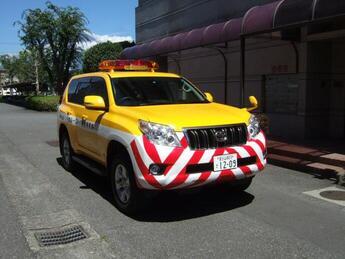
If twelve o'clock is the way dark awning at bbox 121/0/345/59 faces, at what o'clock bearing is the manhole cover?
The manhole cover is roughly at 10 o'clock from the dark awning.

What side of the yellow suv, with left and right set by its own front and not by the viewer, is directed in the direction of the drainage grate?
right

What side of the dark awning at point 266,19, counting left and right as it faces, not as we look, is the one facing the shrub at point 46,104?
right

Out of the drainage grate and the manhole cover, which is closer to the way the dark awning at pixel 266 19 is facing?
the drainage grate

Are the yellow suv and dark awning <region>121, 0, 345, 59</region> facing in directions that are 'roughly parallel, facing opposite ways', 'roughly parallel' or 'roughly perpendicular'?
roughly perpendicular

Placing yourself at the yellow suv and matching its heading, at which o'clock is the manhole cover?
The manhole cover is roughly at 10 o'clock from the yellow suv.

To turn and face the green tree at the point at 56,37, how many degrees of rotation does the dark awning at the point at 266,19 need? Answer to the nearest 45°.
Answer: approximately 90° to its right

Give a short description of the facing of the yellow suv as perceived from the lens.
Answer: facing the viewer and to the right of the viewer

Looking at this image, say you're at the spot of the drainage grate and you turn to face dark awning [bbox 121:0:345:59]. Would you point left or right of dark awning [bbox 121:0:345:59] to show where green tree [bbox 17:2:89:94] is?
left

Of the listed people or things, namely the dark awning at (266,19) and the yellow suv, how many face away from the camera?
0

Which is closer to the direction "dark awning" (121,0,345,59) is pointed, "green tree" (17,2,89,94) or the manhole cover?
the manhole cover

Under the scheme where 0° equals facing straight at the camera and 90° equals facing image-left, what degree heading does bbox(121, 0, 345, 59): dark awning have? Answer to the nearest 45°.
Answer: approximately 45°

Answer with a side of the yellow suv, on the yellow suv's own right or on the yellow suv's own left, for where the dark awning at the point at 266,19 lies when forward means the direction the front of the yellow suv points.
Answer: on the yellow suv's own left

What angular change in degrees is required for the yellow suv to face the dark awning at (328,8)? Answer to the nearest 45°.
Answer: approximately 90° to its left
